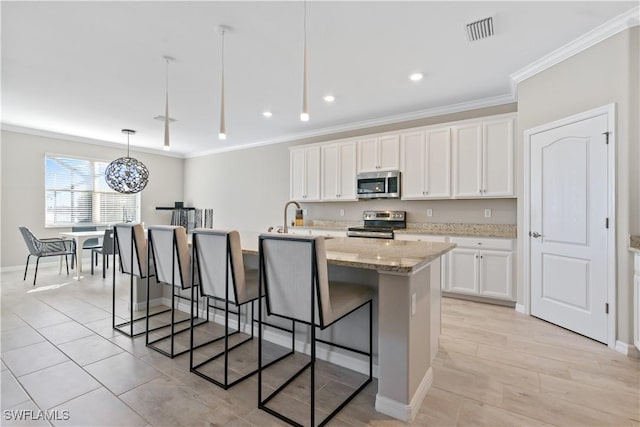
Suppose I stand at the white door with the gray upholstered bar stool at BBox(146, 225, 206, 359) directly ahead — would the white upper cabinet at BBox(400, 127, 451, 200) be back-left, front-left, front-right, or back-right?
front-right

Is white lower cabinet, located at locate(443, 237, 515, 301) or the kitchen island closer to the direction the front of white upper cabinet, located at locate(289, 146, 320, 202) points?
the kitchen island

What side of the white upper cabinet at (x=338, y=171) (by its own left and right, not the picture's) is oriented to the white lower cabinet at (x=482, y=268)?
left

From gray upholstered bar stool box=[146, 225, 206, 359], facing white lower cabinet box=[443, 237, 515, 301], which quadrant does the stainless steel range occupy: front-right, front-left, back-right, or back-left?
front-left

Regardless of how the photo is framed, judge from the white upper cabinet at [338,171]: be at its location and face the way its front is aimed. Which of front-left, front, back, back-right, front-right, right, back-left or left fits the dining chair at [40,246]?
front-right

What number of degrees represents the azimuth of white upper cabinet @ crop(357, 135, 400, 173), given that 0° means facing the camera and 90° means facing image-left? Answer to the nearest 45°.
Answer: approximately 45°

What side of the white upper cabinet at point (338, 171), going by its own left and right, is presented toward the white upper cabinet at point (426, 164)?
left

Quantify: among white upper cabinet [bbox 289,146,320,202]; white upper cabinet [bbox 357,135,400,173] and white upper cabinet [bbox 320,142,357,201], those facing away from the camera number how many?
0

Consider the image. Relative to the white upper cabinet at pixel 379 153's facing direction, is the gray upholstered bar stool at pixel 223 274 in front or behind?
in front

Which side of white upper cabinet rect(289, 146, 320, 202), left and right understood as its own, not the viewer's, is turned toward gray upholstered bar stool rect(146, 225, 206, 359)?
front

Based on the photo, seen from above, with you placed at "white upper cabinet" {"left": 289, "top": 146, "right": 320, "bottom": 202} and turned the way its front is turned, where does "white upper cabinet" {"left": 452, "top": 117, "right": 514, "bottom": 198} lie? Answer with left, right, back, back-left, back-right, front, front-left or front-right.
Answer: left
